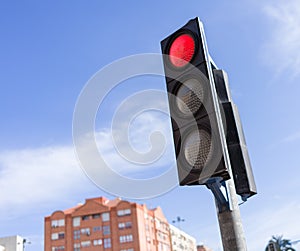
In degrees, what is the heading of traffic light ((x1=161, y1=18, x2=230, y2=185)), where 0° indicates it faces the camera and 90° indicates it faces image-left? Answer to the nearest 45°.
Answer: approximately 45°
